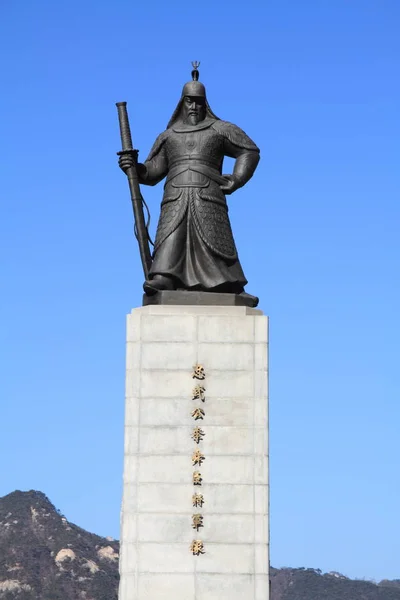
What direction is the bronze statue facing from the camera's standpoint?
toward the camera
